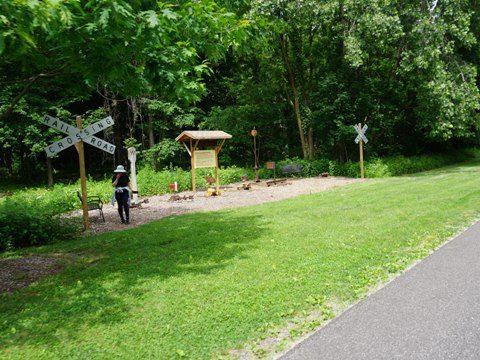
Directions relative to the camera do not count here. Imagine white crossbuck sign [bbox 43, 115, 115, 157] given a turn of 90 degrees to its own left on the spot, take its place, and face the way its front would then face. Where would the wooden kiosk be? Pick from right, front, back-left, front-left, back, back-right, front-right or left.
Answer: front-left

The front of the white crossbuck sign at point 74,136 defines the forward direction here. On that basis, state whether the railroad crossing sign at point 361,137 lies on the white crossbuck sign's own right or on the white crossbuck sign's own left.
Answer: on the white crossbuck sign's own left

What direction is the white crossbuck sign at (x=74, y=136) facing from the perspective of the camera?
toward the camera

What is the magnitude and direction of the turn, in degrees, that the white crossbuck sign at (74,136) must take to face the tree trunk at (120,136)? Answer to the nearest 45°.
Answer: approximately 180°

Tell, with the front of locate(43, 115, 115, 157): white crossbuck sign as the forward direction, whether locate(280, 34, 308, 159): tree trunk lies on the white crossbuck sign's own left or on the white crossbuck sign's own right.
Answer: on the white crossbuck sign's own left

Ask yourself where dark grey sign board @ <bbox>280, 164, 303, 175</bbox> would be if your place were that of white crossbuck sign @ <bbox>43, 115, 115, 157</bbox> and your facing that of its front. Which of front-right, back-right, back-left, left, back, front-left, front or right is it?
back-left

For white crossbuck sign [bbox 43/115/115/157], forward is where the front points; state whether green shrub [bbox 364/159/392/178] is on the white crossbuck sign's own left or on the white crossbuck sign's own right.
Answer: on the white crossbuck sign's own left
